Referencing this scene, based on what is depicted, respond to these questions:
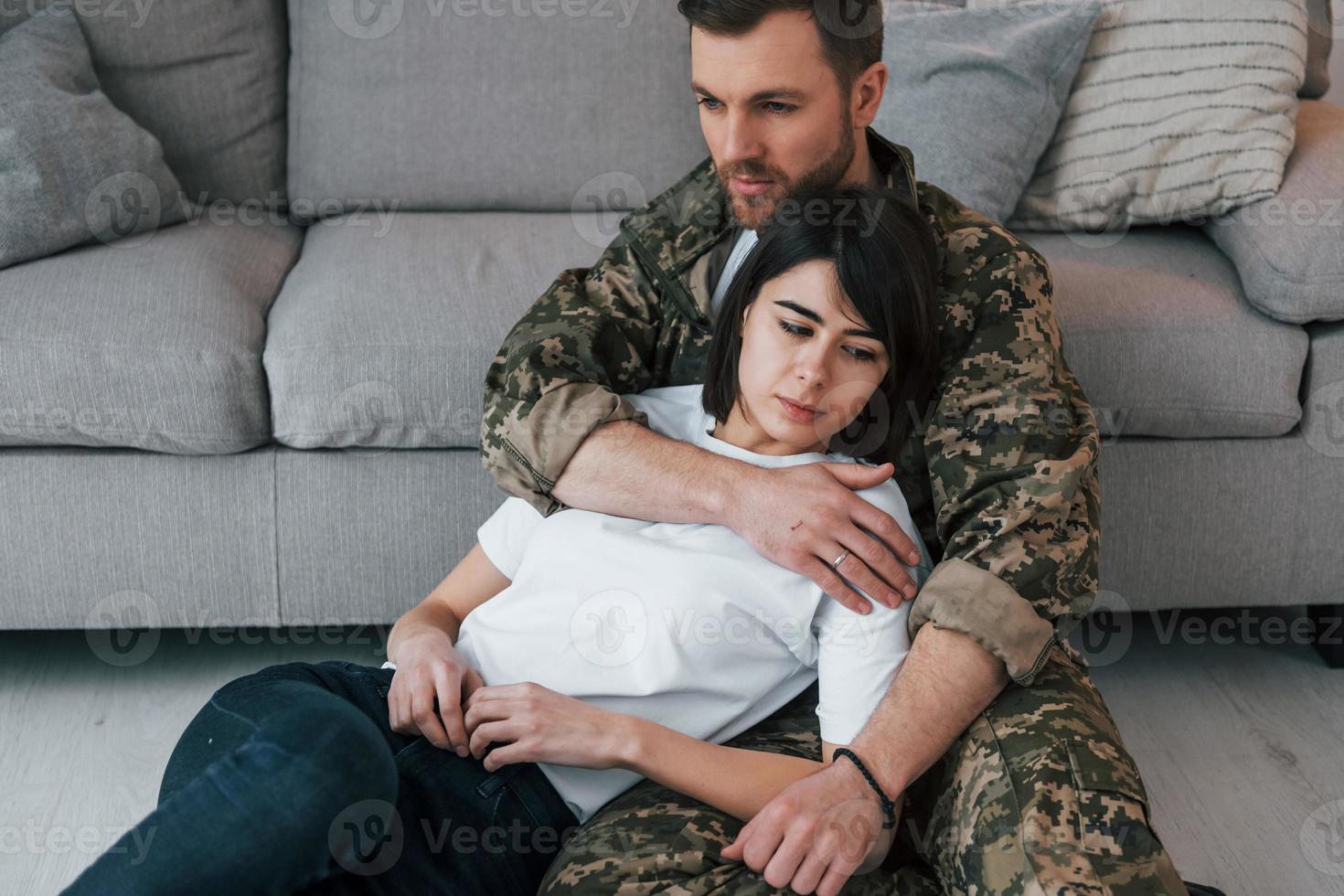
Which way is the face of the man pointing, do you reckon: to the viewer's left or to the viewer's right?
to the viewer's left

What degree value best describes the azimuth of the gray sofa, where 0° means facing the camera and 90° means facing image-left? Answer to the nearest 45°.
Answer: approximately 0°

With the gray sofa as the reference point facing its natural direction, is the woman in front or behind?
in front
